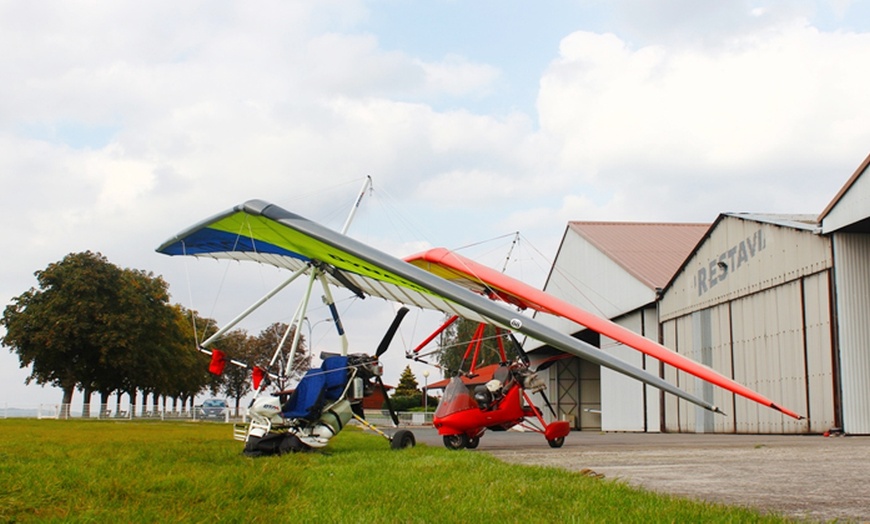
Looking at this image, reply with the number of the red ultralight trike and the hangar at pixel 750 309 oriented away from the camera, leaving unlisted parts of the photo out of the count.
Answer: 0

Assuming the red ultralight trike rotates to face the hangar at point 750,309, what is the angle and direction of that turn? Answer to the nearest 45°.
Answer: approximately 180°

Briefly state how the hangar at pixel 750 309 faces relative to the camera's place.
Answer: facing the viewer and to the left of the viewer

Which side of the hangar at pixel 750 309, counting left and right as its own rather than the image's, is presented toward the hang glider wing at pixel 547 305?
front

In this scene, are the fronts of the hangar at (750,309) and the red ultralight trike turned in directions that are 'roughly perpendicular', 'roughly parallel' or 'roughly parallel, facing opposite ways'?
roughly parallel

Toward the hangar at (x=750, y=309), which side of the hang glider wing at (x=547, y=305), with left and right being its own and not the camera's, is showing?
back

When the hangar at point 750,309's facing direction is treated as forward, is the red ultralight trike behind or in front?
in front

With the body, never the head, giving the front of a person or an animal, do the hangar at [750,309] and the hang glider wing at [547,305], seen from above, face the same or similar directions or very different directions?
same or similar directions
